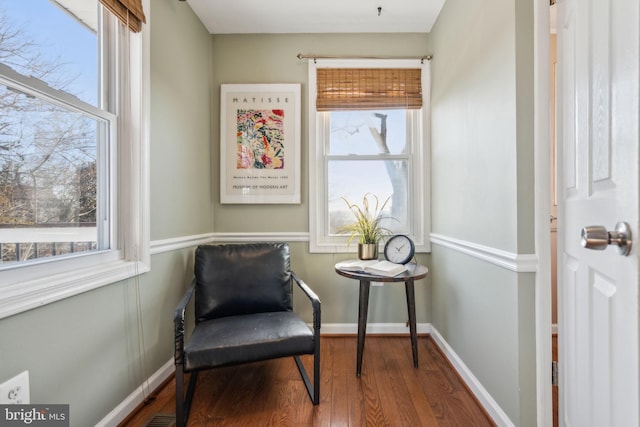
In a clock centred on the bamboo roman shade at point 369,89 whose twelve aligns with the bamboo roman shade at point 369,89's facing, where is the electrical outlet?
The electrical outlet is roughly at 1 o'clock from the bamboo roman shade.

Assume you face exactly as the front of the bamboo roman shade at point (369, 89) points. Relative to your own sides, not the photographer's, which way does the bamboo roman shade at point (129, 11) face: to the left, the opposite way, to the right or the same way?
to the left

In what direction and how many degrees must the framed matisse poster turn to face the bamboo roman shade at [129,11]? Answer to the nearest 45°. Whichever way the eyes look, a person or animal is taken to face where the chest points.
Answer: approximately 45° to its right

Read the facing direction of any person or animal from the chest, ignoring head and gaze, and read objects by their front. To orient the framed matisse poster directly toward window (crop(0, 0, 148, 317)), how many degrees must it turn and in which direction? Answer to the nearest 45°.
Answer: approximately 45° to its right

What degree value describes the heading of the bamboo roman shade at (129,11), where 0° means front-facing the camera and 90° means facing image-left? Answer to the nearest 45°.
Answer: approximately 315°

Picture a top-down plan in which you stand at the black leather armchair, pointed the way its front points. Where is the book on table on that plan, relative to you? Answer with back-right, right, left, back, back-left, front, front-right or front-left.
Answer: left

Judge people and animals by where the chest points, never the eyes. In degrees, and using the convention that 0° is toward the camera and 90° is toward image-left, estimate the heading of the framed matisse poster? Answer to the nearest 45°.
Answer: approximately 0°

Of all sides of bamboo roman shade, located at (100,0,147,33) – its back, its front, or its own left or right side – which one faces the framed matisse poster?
left
